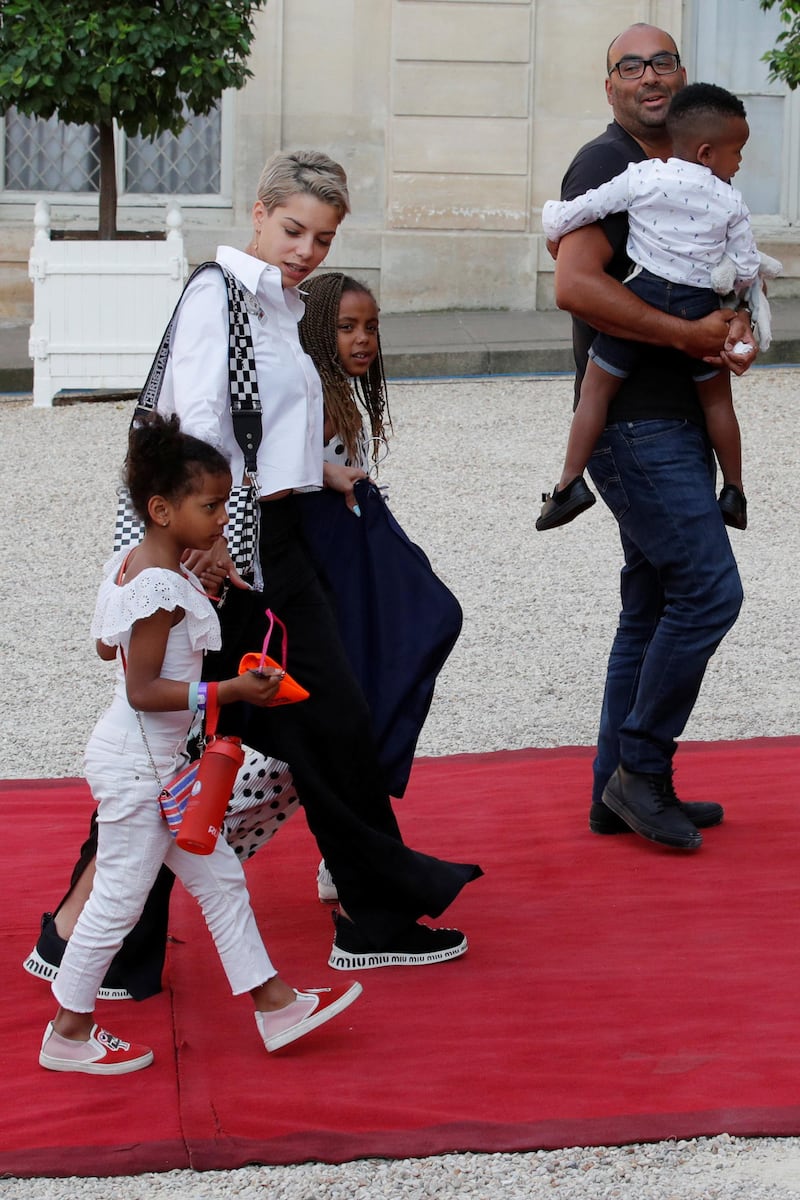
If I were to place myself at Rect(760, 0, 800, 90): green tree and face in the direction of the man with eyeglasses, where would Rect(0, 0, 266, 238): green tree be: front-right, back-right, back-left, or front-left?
front-right

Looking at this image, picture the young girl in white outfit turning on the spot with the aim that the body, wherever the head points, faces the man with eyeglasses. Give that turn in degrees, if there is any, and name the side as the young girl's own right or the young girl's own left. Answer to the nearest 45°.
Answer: approximately 45° to the young girl's own left

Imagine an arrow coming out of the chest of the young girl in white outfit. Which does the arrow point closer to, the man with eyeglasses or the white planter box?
the man with eyeglasses

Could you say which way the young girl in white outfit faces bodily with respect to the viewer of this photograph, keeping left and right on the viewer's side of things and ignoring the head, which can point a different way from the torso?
facing to the right of the viewer

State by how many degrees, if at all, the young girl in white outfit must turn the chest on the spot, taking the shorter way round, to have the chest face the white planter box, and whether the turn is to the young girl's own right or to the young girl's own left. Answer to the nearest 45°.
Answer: approximately 90° to the young girl's own left

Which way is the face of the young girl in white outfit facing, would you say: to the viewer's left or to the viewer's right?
to the viewer's right

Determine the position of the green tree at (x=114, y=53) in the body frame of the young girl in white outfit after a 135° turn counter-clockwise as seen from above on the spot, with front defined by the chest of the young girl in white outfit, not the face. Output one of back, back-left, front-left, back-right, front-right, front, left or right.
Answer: front-right
